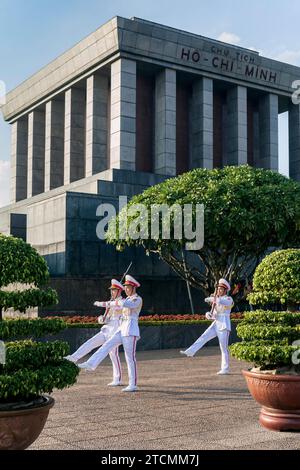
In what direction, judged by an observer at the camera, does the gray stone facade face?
facing the viewer and to the right of the viewer

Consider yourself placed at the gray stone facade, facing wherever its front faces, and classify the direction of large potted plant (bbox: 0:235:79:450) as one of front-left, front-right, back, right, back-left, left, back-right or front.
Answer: front-right

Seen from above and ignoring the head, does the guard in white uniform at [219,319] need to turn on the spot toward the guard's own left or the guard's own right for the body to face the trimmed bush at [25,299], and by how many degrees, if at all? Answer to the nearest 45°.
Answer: approximately 45° to the guard's own left

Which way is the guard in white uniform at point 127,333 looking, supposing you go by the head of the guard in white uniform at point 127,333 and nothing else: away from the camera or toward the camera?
toward the camera

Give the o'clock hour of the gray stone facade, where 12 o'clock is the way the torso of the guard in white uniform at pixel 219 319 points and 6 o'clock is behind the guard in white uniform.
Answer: The gray stone facade is roughly at 4 o'clock from the guard in white uniform.

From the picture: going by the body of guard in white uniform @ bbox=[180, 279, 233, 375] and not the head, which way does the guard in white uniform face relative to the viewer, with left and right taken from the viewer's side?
facing the viewer and to the left of the viewer

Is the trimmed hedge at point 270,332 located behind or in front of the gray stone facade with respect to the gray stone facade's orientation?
in front

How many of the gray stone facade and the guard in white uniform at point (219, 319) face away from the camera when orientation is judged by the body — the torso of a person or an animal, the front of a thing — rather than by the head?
0

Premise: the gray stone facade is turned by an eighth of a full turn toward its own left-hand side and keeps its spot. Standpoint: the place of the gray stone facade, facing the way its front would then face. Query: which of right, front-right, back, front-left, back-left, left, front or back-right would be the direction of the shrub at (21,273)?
right

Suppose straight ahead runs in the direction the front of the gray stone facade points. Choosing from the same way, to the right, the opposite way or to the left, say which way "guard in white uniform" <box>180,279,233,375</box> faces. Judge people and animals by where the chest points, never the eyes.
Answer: to the right
